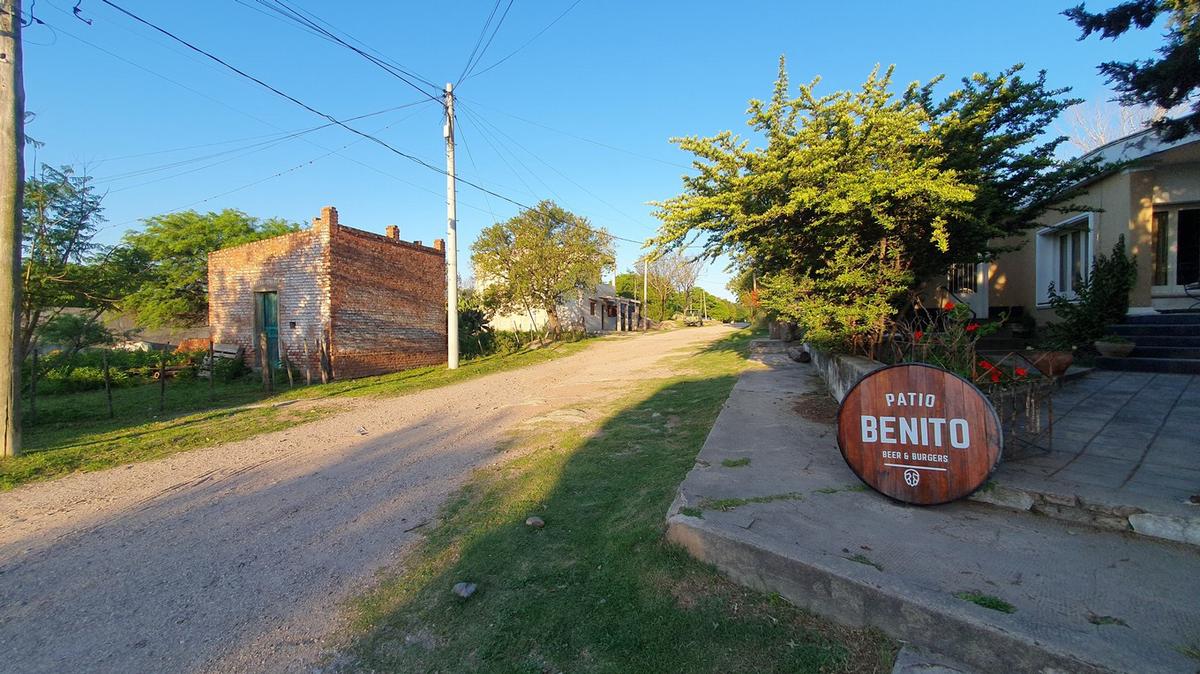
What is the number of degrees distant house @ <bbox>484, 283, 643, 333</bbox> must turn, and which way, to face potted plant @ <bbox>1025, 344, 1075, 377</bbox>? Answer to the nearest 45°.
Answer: approximately 45° to its right

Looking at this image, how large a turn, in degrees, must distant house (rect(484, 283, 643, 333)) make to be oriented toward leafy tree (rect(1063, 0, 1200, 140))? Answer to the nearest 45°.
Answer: approximately 45° to its right

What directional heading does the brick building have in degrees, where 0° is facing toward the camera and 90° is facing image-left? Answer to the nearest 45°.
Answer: approximately 45°

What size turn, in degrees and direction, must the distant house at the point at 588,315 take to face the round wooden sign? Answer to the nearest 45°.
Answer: approximately 45° to its right

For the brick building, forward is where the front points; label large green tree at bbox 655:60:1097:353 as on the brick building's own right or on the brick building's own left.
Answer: on the brick building's own left

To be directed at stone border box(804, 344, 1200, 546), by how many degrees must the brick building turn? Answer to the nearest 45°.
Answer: approximately 45° to its left

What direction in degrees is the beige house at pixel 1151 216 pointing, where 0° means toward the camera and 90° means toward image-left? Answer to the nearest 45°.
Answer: approximately 45°

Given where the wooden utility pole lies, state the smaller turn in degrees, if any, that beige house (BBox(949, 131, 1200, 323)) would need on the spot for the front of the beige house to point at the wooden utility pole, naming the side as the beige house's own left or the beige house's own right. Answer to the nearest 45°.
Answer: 0° — it already faces it

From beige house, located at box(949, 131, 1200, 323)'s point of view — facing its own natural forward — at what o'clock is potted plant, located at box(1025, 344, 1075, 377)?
The potted plant is roughly at 11 o'clock from the beige house.

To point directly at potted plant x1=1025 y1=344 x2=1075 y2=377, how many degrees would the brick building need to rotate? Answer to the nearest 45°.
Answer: approximately 90° to its left

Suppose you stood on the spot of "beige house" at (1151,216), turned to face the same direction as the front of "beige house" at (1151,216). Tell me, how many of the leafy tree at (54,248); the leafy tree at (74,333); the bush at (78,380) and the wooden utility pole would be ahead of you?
4

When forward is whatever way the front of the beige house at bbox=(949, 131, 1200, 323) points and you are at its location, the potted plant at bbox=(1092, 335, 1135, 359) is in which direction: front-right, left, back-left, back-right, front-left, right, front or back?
front-left

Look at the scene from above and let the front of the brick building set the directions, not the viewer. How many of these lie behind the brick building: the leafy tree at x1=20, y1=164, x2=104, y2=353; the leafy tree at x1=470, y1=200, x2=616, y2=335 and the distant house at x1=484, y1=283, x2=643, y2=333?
2

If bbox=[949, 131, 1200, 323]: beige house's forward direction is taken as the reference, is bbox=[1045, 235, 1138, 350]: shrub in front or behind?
in front

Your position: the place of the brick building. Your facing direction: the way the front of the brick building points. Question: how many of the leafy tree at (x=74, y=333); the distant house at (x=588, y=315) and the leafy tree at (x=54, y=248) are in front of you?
2

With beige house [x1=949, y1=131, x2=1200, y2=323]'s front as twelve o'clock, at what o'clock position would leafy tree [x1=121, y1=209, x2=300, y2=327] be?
The leafy tree is roughly at 1 o'clock from the beige house.

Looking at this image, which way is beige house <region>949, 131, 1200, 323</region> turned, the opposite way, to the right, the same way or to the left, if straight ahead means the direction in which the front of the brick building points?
to the right

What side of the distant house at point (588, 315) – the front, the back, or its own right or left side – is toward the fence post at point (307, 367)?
right

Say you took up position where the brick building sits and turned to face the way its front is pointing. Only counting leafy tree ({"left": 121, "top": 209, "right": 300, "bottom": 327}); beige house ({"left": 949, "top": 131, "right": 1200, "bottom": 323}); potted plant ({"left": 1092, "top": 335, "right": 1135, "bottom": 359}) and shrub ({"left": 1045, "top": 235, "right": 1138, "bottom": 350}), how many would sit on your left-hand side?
3

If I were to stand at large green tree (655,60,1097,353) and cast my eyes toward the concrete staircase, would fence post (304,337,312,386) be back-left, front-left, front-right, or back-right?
back-left

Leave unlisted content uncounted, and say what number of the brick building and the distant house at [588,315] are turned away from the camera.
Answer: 0
